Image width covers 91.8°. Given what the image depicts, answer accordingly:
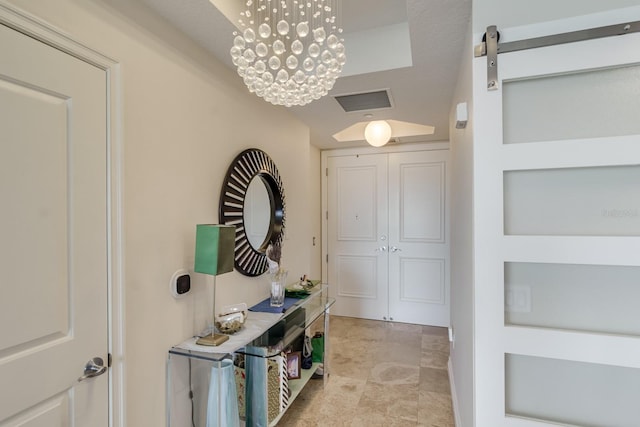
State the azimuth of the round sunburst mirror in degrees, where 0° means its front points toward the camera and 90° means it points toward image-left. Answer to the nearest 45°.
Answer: approximately 315°

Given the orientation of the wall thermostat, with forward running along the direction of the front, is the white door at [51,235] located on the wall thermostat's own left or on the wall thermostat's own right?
on the wall thermostat's own right

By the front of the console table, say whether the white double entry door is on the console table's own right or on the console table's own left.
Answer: on the console table's own left

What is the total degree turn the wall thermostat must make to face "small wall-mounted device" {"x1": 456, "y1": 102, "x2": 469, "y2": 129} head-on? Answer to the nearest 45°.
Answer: approximately 45° to its left

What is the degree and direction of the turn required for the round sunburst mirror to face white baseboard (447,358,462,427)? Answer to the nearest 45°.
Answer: approximately 45° to its left

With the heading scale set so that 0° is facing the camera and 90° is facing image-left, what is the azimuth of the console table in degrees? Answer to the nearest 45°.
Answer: approximately 315°

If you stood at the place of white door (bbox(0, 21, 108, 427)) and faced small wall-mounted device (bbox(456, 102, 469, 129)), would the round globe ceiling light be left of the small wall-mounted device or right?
left

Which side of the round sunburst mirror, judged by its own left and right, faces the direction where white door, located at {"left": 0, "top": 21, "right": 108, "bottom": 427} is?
right

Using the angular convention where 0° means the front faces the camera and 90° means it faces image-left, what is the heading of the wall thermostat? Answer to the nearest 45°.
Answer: approximately 315°
